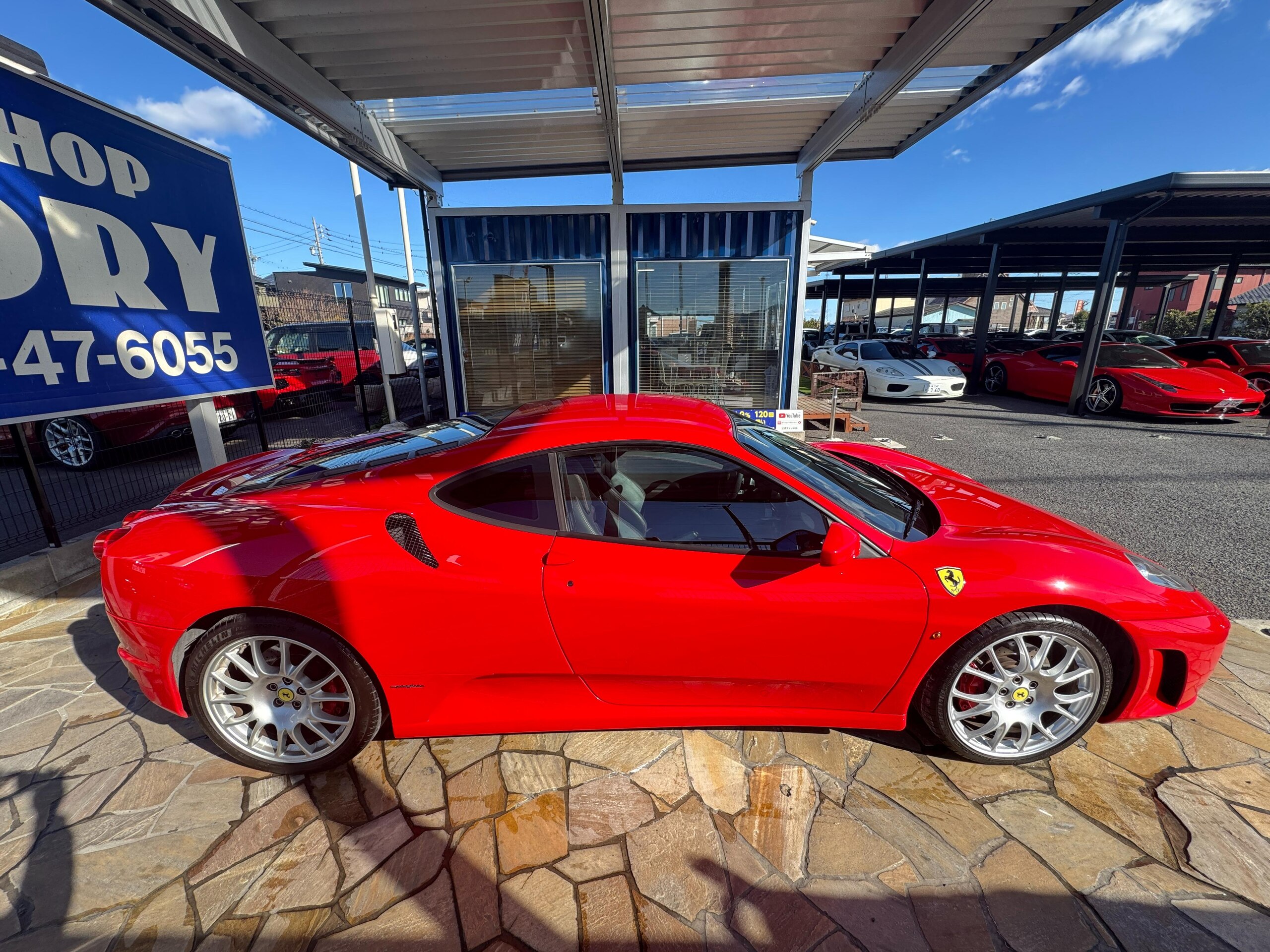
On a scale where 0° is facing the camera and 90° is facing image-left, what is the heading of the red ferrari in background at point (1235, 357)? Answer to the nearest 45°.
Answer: approximately 315°

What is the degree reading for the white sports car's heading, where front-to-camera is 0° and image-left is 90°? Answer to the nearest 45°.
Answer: approximately 315°

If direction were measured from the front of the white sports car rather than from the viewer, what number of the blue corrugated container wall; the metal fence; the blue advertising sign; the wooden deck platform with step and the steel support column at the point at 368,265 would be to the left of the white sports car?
0

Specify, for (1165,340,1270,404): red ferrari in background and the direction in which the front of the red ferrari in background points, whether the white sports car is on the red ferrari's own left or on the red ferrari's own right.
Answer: on the red ferrari's own right

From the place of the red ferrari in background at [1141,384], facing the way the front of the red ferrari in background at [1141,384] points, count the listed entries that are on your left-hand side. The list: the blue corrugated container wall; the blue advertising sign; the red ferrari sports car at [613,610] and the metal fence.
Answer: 0

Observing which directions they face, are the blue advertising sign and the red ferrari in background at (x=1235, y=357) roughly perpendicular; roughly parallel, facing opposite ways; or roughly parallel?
roughly perpendicular

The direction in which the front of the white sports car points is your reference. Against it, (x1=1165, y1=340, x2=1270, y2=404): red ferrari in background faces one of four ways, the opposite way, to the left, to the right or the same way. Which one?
the same way

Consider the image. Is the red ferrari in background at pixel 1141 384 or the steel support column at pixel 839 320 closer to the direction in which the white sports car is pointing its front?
the red ferrari in background

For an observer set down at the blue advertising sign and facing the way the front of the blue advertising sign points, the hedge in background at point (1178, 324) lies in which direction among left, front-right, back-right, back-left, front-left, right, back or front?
front-left

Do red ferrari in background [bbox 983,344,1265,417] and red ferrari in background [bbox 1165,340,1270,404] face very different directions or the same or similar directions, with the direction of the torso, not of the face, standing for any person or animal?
same or similar directions

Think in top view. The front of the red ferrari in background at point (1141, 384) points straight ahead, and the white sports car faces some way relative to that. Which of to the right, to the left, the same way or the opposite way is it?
the same way

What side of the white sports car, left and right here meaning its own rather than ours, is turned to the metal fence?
right

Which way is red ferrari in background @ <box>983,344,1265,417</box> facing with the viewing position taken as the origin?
facing the viewer and to the right of the viewer

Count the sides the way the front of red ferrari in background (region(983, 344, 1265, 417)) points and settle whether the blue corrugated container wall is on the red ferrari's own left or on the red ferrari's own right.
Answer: on the red ferrari's own right

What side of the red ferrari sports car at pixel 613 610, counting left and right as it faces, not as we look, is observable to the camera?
right

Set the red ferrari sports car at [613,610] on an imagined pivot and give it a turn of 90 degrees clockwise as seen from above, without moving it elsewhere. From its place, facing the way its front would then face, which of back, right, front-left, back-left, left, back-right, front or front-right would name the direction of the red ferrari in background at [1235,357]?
back-left

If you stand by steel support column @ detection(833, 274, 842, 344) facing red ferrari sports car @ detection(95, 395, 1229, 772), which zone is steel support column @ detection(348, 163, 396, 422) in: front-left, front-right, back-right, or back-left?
front-right

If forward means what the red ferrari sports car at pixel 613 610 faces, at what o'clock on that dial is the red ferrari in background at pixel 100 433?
The red ferrari in background is roughly at 7 o'clock from the red ferrari sports car.
